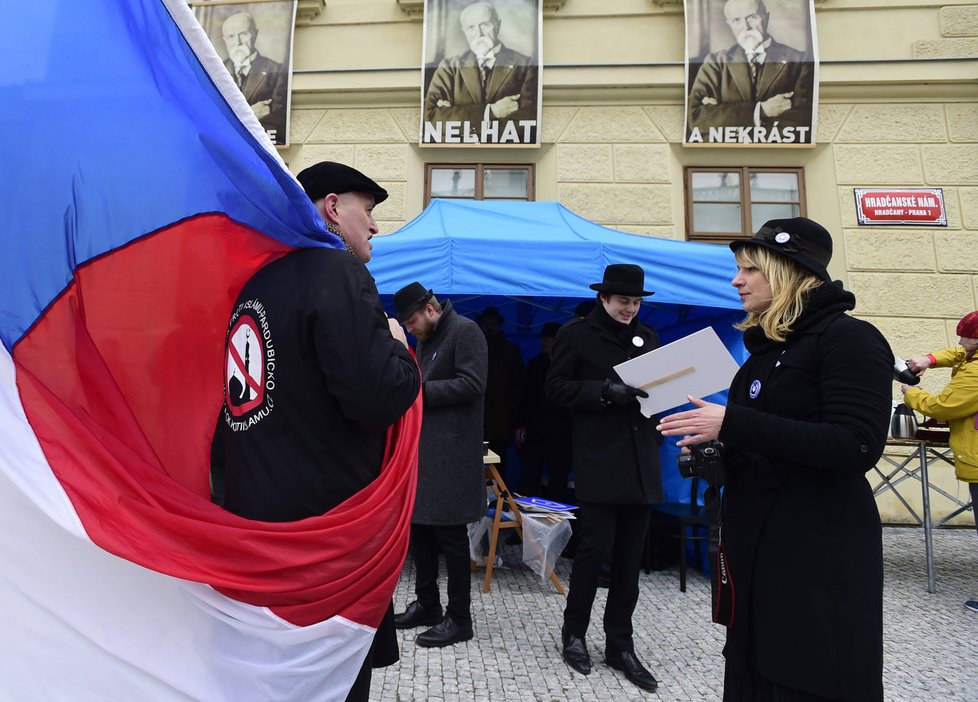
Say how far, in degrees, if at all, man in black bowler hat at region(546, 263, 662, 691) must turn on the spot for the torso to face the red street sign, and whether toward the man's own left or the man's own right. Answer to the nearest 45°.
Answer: approximately 90° to the man's own left

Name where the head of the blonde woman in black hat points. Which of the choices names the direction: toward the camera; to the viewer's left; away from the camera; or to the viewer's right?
to the viewer's left

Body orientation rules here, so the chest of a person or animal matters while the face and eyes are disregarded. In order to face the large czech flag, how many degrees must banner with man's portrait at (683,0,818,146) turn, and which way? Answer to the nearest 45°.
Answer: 0° — it already faces it

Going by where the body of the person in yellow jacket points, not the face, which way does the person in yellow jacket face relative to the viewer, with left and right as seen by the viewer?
facing to the left of the viewer

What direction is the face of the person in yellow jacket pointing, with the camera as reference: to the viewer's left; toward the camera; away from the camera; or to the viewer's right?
to the viewer's left

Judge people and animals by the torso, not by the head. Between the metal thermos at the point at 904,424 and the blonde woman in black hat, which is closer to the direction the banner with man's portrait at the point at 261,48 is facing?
the blonde woman in black hat

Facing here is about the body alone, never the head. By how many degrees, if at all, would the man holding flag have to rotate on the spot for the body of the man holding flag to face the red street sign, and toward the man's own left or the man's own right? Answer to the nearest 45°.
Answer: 0° — they already face it

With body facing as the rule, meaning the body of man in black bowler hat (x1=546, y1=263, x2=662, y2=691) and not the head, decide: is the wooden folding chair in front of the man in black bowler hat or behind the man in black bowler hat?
behind

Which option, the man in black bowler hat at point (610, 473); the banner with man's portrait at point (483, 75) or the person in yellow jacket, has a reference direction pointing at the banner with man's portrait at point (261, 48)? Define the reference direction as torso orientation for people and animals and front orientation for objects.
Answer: the person in yellow jacket

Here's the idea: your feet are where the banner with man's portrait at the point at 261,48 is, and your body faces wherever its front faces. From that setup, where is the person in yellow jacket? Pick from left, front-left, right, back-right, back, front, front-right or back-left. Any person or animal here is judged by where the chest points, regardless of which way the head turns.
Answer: front-left

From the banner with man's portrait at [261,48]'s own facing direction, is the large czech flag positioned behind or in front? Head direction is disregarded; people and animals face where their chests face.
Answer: in front

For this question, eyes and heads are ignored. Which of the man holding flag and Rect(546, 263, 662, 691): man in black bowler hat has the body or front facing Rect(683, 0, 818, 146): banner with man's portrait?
the man holding flag

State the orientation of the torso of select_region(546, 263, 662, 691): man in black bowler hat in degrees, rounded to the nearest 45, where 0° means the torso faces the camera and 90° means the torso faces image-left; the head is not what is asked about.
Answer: approximately 315°

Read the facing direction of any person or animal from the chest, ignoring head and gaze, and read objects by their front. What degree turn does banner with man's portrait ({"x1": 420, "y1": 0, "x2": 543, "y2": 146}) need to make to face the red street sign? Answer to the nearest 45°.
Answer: approximately 90° to its left
